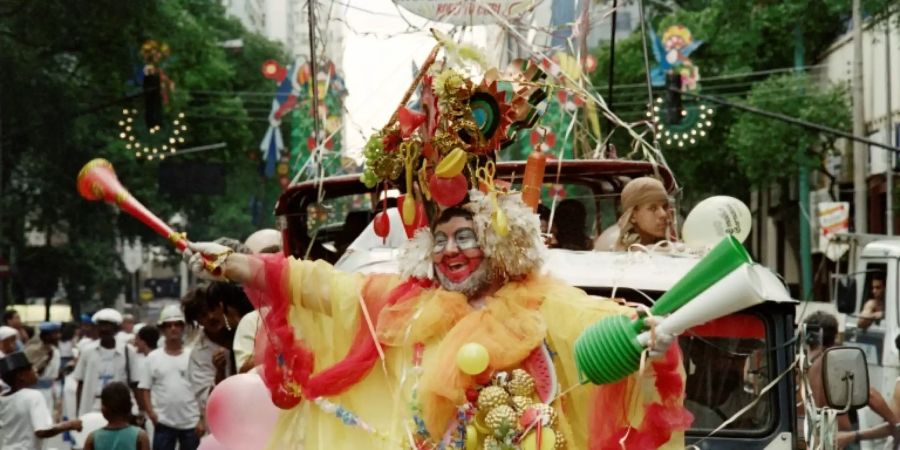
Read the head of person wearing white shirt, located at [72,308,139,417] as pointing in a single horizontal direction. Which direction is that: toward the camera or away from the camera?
toward the camera

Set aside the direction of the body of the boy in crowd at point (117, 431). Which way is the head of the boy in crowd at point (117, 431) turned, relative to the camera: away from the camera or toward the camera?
away from the camera

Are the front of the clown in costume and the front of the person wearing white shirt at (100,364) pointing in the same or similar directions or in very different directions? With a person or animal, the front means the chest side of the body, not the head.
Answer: same or similar directions

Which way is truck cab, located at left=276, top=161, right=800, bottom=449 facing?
toward the camera

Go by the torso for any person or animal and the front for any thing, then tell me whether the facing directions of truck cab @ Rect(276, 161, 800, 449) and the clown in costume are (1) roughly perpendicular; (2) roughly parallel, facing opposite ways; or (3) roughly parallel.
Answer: roughly parallel

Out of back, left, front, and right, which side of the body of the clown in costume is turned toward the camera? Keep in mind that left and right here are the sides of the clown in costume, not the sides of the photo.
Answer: front

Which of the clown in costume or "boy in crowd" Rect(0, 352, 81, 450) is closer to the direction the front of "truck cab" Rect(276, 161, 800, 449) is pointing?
the clown in costume

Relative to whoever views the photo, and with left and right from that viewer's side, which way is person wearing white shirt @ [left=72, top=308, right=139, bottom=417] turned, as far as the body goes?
facing the viewer
